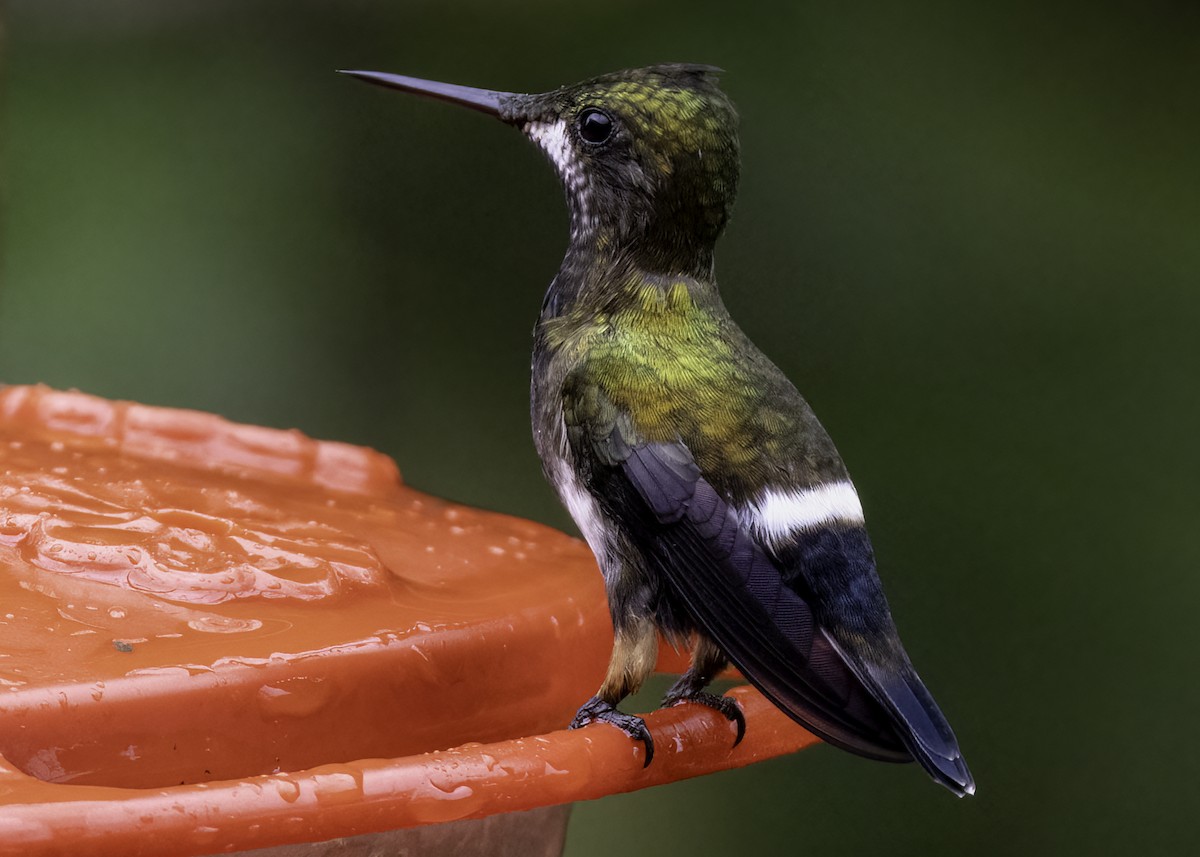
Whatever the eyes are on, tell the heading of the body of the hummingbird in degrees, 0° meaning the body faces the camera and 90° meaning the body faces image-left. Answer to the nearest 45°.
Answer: approximately 135°
